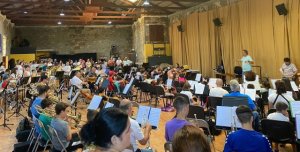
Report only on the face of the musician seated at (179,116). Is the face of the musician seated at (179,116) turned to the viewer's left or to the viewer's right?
to the viewer's right

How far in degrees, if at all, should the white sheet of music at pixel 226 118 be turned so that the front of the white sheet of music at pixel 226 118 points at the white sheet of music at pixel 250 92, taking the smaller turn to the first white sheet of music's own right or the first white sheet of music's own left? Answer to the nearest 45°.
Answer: approximately 180°

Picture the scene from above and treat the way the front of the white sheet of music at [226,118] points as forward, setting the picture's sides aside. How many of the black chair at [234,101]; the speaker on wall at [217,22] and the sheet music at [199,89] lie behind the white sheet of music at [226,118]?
3

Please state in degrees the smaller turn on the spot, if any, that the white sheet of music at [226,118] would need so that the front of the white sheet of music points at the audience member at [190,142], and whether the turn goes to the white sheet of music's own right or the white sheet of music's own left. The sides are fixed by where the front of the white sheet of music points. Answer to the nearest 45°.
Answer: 0° — it already faces them

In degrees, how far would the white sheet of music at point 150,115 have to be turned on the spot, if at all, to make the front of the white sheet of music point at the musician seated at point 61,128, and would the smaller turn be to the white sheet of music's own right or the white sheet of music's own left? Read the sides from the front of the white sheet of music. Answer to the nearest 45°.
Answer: approximately 90° to the white sheet of music's own right

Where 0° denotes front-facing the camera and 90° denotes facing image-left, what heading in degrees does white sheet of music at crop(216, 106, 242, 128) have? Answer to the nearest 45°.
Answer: approximately 0°

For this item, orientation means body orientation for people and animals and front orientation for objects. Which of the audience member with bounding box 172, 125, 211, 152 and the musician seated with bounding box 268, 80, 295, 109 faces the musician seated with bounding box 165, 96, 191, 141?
the audience member

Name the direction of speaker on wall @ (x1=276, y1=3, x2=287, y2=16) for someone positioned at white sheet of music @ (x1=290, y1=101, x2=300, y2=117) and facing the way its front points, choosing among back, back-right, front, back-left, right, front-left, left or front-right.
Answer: back
